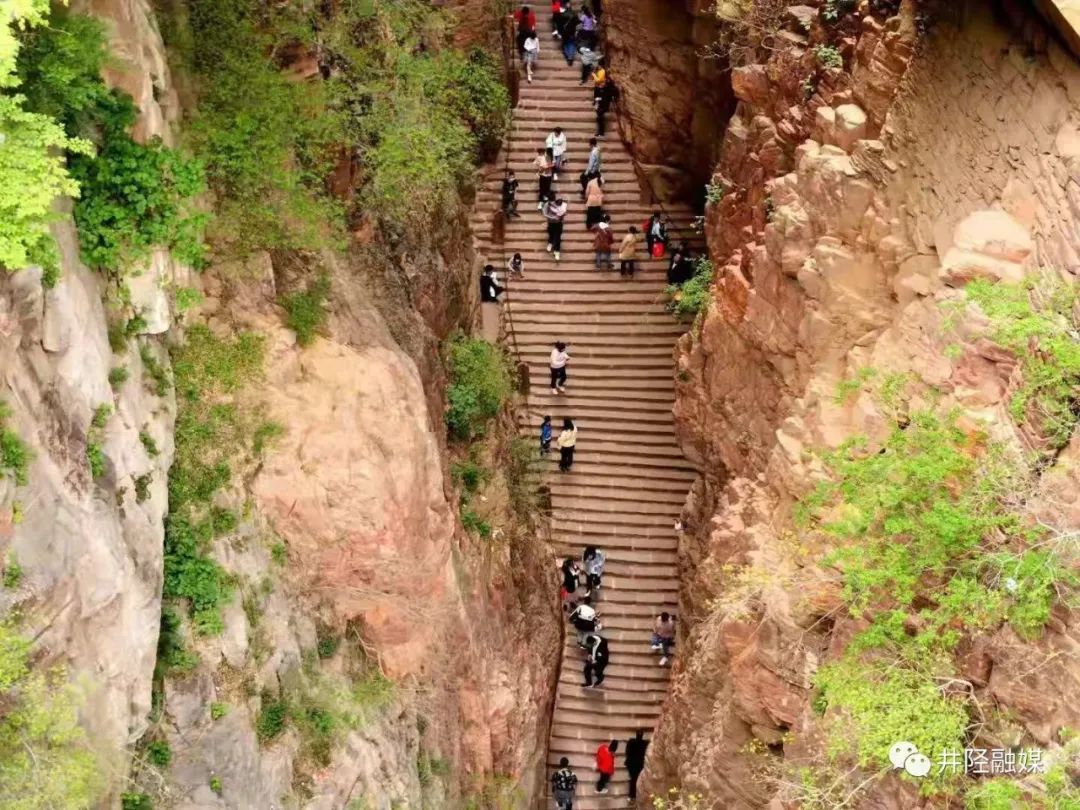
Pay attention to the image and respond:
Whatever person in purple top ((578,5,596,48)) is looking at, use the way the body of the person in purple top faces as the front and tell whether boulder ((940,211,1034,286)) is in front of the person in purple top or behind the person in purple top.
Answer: behind

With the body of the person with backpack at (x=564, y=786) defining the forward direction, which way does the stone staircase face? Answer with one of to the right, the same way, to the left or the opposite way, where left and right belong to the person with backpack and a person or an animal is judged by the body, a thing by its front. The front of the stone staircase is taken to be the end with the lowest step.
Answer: the opposite way

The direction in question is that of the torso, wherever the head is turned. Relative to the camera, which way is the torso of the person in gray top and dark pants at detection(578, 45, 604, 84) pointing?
away from the camera

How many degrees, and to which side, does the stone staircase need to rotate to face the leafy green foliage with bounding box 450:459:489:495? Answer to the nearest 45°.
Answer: approximately 45° to its right

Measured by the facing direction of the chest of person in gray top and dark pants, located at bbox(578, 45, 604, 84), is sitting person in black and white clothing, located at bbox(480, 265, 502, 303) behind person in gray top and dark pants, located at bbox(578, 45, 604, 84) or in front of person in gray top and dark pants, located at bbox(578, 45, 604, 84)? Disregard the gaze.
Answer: behind

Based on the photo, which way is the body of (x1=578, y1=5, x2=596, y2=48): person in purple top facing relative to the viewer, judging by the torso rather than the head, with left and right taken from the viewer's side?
facing away from the viewer

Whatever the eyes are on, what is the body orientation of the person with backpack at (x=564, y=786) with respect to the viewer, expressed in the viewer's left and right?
facing away from the viewer
